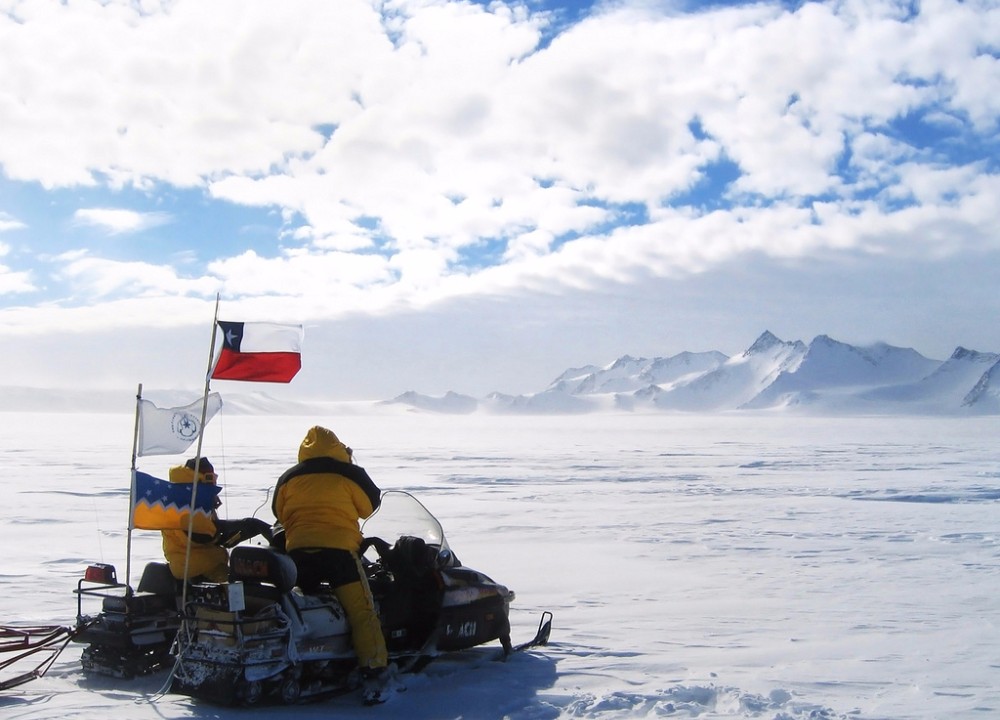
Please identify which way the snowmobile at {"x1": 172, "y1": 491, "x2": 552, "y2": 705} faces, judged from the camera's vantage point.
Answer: facing away from the viewer and to the right of the viewer

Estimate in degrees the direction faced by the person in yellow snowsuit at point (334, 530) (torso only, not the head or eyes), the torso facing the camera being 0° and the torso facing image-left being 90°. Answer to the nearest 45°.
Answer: approximately 180°

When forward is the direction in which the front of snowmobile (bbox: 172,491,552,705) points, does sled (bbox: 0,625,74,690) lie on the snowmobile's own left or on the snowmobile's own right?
on the snowmobile's own left

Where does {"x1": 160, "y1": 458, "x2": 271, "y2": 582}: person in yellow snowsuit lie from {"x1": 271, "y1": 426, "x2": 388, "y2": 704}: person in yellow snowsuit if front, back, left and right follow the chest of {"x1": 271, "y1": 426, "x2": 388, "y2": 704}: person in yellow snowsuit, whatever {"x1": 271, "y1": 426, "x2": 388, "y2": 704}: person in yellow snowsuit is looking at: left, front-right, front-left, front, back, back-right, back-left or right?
front-left
